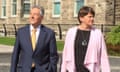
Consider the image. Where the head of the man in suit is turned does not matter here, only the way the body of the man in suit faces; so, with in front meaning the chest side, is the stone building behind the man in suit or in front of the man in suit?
behind

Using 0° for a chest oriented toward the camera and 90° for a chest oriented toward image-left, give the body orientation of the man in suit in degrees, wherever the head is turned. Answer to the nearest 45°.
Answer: approximately 0°
